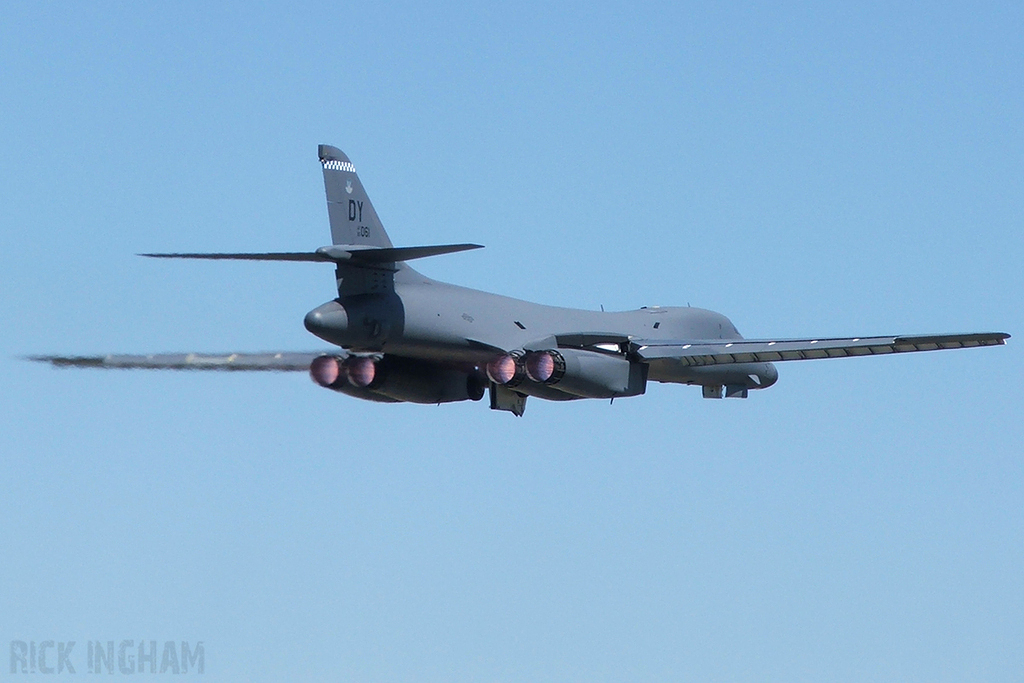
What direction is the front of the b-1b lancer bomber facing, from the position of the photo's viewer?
facing away from the viewer and to the right of the viewer
